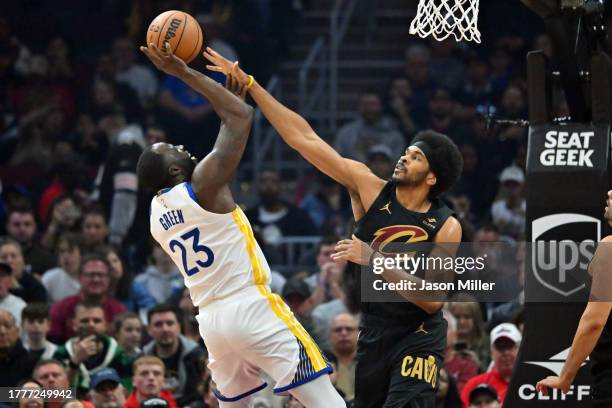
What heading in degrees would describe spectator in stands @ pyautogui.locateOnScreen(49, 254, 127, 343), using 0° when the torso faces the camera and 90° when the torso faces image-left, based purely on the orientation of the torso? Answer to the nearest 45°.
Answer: approximately 0°

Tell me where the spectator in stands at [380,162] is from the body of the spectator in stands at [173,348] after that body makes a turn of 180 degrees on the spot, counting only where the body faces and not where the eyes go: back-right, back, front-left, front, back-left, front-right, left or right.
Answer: front-right

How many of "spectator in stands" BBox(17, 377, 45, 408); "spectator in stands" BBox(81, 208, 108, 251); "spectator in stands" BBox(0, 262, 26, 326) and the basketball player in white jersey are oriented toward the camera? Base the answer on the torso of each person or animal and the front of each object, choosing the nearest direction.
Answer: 3

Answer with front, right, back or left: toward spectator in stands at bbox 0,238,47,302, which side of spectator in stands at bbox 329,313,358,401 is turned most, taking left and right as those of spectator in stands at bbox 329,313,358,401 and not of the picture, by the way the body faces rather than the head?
right

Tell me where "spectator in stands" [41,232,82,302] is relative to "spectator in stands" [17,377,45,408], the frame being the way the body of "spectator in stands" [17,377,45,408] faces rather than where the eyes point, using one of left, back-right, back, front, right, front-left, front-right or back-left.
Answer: back

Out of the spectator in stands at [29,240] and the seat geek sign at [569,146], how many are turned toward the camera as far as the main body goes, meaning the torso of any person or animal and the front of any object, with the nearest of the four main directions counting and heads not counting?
2

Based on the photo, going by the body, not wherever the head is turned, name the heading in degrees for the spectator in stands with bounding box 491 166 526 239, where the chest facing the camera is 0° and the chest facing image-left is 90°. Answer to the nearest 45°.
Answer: approximately 0°

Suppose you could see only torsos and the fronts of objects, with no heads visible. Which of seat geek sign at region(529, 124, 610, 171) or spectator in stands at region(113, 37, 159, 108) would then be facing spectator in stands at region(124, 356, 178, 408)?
spectator in stands at region(113, 37, 159, 108)
